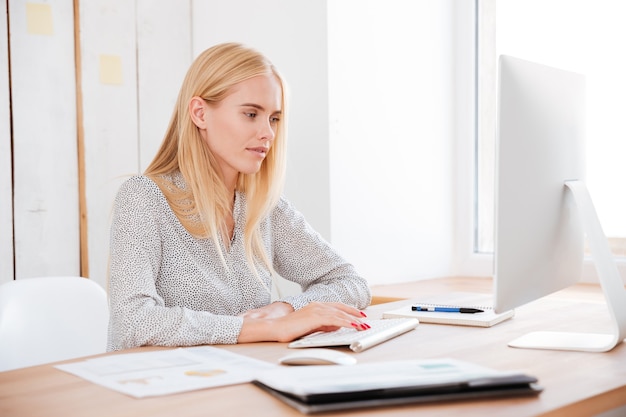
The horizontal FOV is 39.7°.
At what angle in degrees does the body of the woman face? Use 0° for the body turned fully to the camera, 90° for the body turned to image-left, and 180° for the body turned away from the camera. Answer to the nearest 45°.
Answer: approximately 315°

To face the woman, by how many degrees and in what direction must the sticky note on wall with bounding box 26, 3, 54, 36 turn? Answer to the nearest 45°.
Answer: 0° — it already faces them

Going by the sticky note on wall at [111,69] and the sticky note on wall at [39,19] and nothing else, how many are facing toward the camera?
2

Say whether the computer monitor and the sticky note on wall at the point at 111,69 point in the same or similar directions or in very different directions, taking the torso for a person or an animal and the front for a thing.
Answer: very different directions

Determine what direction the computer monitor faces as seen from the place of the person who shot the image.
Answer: facing away from the viewer and to the left of the viewer

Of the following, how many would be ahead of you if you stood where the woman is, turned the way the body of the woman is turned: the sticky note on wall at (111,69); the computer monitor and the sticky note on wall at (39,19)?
1

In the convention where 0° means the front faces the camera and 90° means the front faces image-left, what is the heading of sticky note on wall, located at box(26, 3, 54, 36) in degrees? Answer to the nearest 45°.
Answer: approximately 0°

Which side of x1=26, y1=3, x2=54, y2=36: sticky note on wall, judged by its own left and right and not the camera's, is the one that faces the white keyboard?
front

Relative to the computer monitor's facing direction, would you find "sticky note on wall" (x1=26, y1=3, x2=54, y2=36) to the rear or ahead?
ahead
